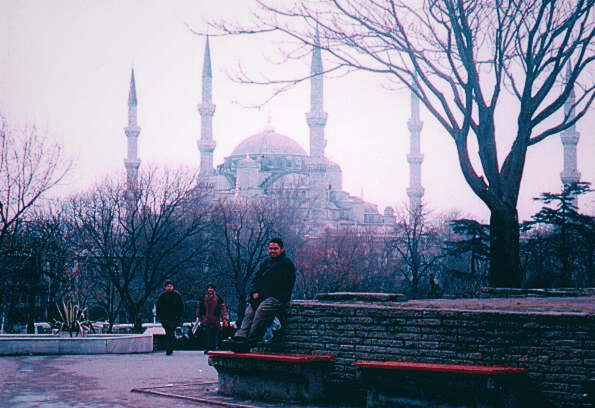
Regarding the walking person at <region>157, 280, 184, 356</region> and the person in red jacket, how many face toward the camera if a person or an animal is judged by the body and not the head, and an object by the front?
2

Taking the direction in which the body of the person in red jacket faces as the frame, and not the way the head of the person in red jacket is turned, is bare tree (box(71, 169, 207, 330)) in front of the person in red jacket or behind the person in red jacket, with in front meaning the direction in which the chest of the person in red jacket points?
behind

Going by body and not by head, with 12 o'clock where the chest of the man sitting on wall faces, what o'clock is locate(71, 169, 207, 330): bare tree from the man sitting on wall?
The bare tree is roughly at 4 o'clock from the man sitting on wall.

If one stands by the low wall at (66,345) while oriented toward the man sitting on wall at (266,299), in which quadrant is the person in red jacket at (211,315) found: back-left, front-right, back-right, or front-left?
front-left

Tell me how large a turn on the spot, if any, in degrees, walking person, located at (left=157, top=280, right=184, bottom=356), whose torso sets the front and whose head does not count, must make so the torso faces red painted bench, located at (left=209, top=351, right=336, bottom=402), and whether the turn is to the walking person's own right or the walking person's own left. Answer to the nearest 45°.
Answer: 0° — they already face it

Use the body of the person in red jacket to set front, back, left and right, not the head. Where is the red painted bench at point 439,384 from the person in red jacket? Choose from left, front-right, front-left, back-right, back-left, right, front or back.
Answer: front

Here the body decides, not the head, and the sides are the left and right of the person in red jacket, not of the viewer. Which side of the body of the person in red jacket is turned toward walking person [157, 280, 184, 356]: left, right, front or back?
right

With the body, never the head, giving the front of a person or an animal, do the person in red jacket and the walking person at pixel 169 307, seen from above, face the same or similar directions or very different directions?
same or similar directions

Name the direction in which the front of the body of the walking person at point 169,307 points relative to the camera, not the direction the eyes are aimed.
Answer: toward the camera

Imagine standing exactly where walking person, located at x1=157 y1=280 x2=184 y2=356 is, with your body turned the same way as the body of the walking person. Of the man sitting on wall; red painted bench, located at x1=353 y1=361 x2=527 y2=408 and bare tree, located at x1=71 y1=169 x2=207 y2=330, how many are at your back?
1

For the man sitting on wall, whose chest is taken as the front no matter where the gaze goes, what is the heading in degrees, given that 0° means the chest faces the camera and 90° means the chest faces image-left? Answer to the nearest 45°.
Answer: approximately 45°

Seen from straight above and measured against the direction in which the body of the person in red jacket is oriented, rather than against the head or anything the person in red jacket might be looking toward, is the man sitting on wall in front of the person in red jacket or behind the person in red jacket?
in front

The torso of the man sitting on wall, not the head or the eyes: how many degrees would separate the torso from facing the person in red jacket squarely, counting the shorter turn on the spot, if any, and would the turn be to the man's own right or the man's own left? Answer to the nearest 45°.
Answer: approximately 135° to the man's own right

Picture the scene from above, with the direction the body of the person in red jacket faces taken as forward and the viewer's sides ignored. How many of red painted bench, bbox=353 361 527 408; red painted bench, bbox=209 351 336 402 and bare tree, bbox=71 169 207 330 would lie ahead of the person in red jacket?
2

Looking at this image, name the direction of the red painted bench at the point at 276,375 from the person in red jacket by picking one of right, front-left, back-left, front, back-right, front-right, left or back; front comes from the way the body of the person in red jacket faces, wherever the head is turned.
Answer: front

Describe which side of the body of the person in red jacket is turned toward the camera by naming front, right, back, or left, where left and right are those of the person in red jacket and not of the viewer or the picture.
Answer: front
